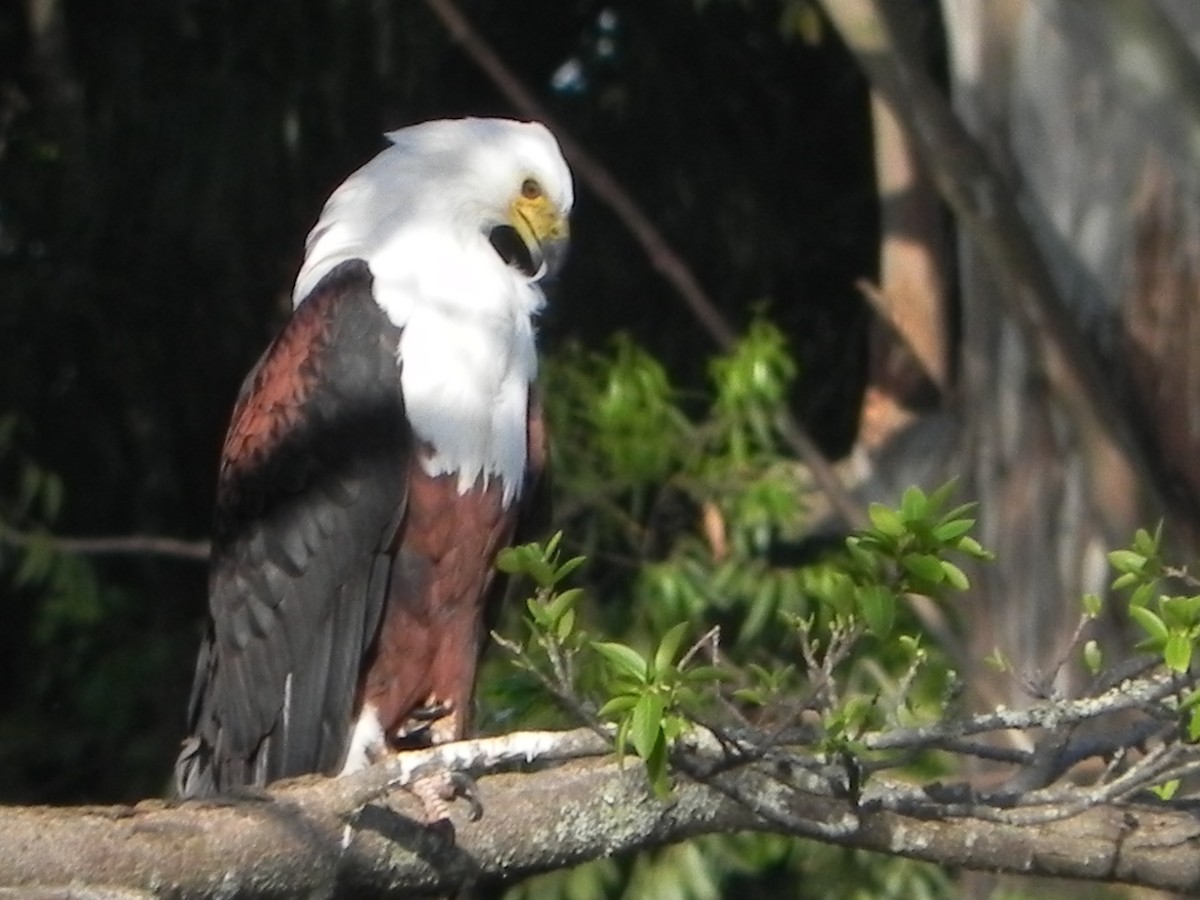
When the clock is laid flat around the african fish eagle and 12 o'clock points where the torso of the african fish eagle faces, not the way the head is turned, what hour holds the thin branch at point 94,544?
The thin branch is roughly at 7 o'clock from the african fish eagle.

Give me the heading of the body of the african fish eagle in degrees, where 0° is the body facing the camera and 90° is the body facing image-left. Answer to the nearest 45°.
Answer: approximately 315°

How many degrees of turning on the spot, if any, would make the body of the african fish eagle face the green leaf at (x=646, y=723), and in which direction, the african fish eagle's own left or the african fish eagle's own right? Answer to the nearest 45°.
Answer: approximately 45° to the african fish eagle's own left

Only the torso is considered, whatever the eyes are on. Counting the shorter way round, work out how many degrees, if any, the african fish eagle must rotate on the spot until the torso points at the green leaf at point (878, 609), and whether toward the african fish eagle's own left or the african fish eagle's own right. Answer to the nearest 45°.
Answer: approximately 45° to the african fish eagle's own left
